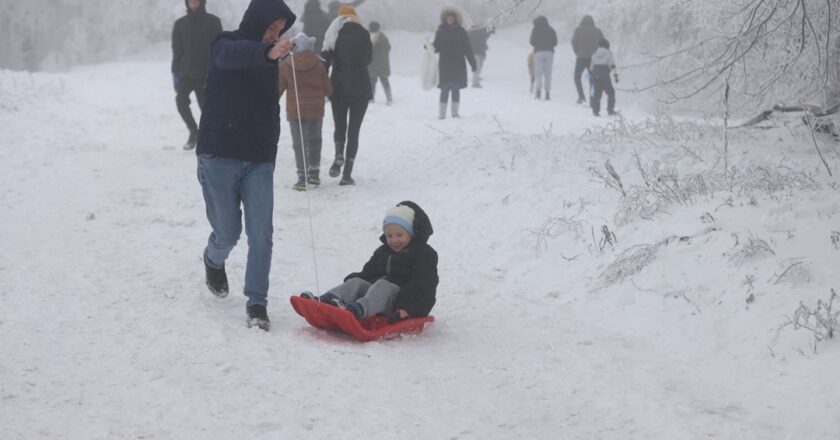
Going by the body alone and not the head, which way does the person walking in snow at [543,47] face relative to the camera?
away from the camera

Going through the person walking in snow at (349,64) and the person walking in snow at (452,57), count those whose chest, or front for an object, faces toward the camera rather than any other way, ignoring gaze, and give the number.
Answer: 1

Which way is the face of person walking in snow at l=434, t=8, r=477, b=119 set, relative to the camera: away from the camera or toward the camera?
toward the camera

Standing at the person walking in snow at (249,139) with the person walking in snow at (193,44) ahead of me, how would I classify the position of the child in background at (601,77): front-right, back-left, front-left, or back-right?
front-right

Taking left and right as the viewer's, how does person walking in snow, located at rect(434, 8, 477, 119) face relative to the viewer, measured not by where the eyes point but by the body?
facing the viewer

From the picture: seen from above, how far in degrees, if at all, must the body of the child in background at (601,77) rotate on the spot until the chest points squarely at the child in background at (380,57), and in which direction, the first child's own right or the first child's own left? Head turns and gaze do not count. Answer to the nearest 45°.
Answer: approximately 90° to the first child's own left

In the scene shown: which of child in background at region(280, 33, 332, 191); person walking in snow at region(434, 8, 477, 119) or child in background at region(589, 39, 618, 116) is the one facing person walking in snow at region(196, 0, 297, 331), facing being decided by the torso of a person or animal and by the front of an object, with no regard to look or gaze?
person walking in snow at region(434, 8, 477, 119)

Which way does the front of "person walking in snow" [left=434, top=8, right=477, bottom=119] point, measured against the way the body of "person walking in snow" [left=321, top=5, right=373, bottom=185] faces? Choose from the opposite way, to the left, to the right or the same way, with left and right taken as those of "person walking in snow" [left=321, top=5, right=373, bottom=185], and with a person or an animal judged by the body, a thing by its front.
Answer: the opposite way

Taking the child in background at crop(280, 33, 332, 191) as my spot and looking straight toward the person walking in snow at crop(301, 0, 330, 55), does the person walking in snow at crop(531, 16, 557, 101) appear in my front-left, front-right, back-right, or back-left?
front-right

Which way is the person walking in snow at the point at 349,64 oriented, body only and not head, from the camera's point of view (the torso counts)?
away from the camera

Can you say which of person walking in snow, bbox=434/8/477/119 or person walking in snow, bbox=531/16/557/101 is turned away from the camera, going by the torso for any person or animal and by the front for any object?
person walking in snow, bbox=531/16/557/101

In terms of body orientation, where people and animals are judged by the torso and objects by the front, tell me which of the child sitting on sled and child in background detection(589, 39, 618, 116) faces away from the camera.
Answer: the child in background

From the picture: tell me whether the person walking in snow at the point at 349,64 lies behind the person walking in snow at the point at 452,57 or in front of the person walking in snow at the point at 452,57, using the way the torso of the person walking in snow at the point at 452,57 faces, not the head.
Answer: in front

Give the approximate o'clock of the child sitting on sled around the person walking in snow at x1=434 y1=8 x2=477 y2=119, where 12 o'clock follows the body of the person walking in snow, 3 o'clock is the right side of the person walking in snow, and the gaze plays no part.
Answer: The child sitting on sled is roughly at 12 o'clock from the person walking in snow.

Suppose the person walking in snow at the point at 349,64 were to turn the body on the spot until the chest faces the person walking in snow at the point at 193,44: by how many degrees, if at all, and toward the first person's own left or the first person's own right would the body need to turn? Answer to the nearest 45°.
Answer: approximately 45° to the first person's own left

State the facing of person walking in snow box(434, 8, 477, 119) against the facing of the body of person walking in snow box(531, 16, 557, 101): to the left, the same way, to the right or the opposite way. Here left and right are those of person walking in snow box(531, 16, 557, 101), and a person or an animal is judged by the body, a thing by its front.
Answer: the opposite way

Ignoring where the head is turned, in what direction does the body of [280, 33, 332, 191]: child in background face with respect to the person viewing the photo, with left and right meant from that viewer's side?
facing away from the viewer

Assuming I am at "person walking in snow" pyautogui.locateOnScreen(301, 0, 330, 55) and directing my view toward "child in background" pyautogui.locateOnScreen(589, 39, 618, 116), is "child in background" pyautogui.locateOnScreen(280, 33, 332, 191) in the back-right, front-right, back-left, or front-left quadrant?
front-right
